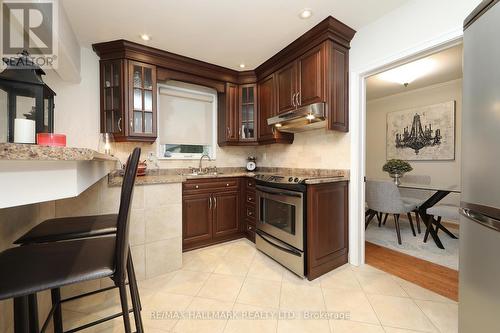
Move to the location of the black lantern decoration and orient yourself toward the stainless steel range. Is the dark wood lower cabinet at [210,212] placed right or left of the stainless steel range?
left

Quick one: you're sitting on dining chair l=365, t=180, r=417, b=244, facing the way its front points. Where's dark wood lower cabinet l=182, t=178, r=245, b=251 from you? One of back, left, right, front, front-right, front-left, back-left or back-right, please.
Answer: back

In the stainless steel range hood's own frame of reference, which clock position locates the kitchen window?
The kitchen window is roughly at 2 o'clock from the stainless steel range hood.

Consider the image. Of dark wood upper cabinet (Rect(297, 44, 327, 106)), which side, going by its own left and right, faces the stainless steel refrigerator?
left

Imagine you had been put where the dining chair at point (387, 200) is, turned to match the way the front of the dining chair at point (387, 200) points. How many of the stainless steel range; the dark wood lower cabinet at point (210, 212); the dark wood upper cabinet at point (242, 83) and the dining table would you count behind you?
3

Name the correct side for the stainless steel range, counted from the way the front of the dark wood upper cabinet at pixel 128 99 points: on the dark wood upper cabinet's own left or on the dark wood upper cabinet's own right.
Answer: on the dark wood upper cabinet's own left

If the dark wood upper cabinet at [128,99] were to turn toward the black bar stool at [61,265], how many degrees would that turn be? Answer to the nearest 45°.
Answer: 0° — it already faces it

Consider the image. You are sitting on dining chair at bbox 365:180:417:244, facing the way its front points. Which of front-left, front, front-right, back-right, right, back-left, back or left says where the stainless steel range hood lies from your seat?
back
